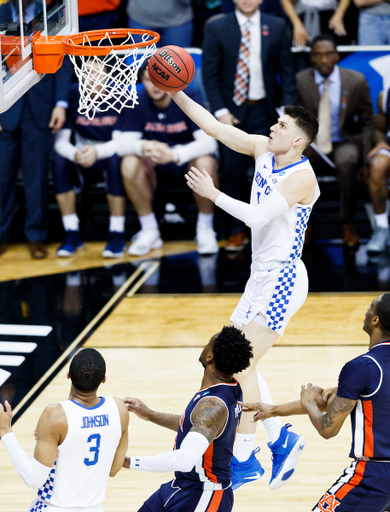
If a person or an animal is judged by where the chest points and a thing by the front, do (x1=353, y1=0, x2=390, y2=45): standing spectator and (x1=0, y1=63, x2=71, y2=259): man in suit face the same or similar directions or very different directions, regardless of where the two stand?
same or similar directions

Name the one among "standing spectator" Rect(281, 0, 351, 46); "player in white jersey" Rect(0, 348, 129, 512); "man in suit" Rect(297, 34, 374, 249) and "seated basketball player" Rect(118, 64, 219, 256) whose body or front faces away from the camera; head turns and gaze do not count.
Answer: the player in white jersey

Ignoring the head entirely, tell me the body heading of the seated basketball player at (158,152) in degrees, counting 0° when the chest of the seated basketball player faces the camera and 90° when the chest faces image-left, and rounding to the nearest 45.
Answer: approximately 0°

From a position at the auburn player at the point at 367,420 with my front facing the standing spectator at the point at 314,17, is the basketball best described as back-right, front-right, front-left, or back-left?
front-left

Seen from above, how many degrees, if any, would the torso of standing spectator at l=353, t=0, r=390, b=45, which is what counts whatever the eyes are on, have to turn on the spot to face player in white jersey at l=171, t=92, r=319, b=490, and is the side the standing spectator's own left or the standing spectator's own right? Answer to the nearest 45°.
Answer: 0° — they already face them

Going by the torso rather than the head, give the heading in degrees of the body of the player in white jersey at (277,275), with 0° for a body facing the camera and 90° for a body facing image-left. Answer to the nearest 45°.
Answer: approximately 90°

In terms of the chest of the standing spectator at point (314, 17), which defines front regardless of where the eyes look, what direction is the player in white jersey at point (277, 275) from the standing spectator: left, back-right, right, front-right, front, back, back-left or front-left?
front

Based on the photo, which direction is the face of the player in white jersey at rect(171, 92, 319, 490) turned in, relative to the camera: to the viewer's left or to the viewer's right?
to the viewer's left

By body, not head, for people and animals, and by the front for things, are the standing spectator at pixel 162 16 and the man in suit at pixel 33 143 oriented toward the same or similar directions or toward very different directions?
same or similar directions

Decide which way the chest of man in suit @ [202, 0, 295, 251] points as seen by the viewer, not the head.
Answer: toward the camera

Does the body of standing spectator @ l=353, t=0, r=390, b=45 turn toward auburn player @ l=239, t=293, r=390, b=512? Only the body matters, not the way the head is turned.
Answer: yes

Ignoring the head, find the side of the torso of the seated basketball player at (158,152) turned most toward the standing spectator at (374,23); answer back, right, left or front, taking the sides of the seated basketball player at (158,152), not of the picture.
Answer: left

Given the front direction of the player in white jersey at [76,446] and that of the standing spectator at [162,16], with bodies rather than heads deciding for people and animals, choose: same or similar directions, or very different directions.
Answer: very different directions

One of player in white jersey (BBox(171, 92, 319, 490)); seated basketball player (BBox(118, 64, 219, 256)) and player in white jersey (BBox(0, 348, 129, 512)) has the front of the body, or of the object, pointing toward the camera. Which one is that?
the seated basketball player

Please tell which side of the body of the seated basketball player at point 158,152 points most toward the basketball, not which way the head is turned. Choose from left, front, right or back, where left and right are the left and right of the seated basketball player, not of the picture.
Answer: front

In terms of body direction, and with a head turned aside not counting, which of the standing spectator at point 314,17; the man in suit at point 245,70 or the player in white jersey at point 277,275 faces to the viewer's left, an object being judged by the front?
the player in white jersey

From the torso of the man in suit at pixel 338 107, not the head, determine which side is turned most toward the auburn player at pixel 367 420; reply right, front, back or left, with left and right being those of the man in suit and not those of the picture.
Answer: front

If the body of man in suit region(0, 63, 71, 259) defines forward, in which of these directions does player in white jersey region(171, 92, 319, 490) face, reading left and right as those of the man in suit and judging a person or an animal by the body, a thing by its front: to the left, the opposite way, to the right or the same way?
to the right

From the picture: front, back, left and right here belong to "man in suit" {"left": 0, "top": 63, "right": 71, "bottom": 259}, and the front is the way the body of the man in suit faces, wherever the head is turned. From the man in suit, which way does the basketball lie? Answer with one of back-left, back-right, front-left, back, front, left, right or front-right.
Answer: front

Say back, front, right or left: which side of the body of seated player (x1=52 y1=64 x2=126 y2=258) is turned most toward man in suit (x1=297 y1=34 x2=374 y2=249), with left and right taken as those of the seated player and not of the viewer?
left

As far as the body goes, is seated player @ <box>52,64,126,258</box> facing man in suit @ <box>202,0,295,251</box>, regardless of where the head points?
no
